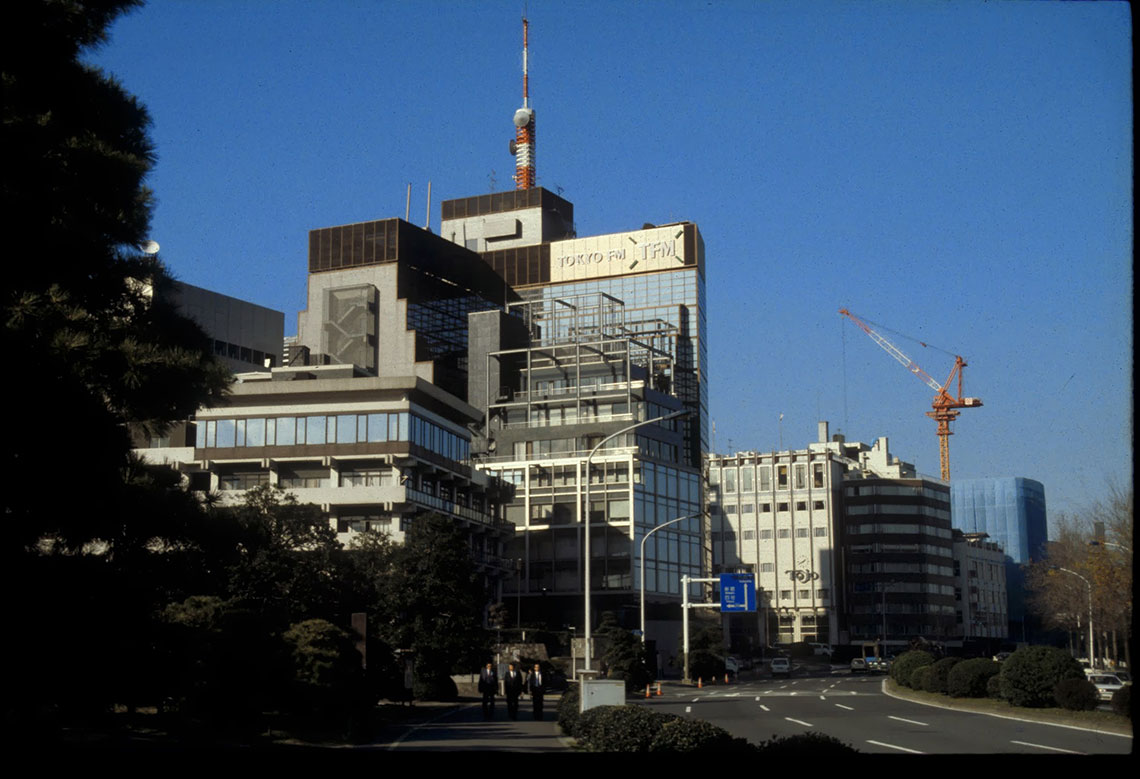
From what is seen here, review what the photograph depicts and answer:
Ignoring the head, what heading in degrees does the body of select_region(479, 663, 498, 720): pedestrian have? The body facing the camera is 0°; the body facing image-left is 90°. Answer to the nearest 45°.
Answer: approximately 0°

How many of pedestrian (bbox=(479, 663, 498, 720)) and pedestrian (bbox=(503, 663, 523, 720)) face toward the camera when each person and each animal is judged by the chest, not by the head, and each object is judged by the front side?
2

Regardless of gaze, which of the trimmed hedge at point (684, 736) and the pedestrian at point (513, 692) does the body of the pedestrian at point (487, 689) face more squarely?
the trimmed hedge

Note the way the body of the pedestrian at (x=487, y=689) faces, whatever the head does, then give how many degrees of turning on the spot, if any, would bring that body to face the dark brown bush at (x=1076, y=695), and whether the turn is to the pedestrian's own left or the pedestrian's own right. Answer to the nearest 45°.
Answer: approximately 90° to the pedestrian's own left

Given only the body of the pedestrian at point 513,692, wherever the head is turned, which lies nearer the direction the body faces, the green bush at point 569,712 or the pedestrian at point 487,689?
the green bush

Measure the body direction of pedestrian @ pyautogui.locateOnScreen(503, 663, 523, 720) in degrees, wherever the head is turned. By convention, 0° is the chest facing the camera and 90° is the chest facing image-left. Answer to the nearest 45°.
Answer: approximately 0°
